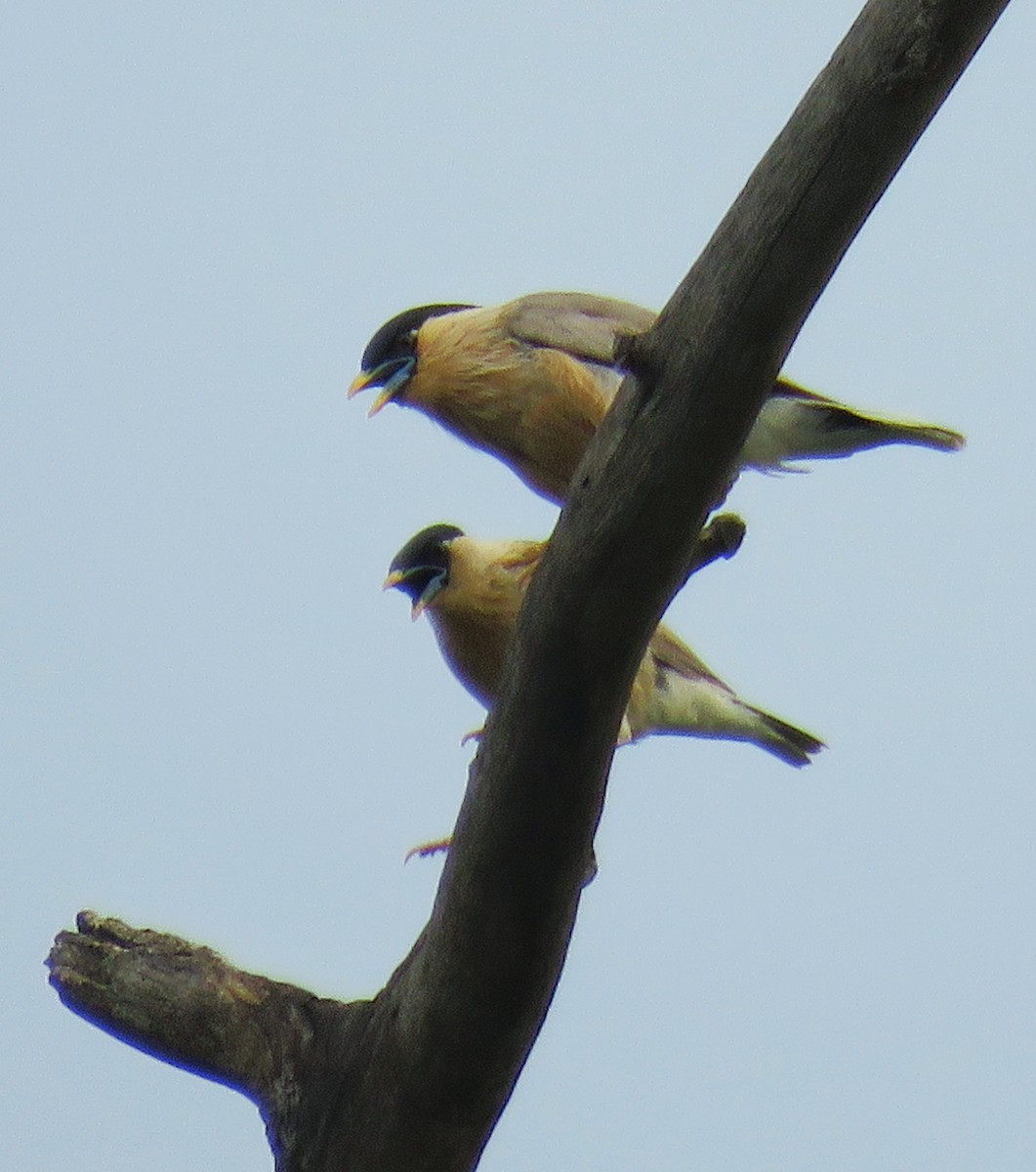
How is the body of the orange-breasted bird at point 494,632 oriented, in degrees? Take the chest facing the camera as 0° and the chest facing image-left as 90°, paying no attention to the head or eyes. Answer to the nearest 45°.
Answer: approximately 90°

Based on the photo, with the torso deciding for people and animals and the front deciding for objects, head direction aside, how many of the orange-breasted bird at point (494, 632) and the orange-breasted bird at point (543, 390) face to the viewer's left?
2

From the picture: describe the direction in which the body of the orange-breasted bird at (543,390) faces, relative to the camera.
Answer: to the viewer's left
